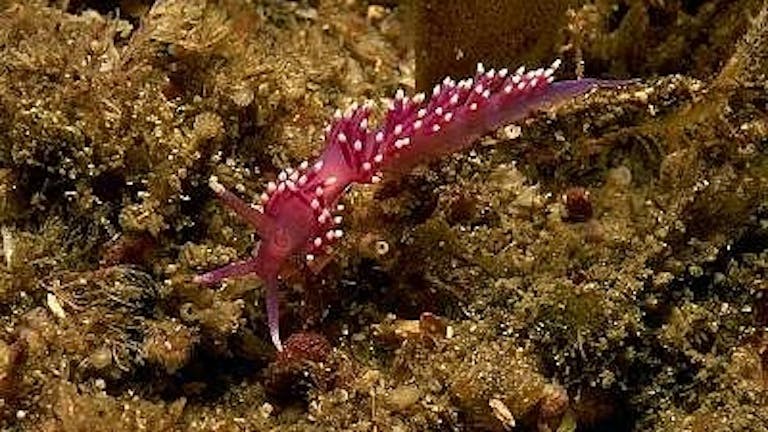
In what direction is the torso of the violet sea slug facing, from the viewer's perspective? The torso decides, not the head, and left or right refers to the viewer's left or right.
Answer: facing the viewer and to the left of the viewer
